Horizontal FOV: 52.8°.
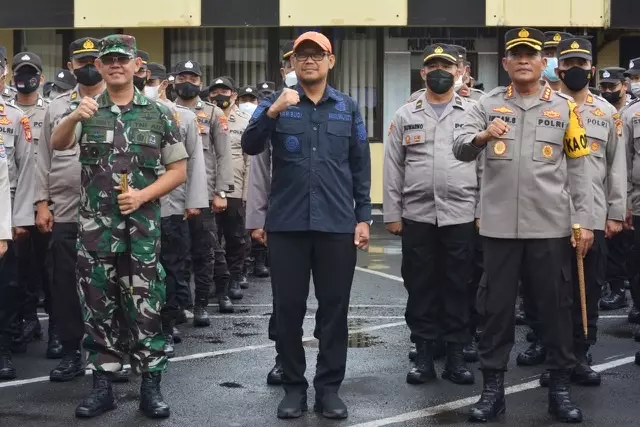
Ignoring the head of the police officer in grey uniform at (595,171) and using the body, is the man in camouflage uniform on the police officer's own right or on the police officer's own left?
on the police officer's own right

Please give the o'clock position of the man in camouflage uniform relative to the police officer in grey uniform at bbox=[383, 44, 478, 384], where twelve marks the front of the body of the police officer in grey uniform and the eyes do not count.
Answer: The man in camouflage uniform is roughly at 2 o'clock from the police officer in grey uniform.

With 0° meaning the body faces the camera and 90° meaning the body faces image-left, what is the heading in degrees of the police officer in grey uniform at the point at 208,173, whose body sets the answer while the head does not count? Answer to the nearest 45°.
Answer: approximately 0°

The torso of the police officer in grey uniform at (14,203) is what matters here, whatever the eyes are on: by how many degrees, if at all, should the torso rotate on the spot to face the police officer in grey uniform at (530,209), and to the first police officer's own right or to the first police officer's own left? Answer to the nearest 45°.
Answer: approximately 45° to the first police officer's own left

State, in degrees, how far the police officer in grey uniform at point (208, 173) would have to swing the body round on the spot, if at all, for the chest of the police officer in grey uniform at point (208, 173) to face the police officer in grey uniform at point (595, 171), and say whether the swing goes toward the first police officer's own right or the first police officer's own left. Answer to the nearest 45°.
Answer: approximately 45° to the first police officer's own left

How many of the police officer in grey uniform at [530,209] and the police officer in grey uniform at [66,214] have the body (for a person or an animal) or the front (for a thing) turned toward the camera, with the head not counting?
2

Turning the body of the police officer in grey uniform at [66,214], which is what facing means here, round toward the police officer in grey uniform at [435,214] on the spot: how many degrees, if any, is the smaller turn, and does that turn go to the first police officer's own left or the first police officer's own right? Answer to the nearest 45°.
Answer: approximately 90° to the first police officer's own left

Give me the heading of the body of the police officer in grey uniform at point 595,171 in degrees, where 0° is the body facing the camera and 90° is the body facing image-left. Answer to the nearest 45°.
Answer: approximately 0°
